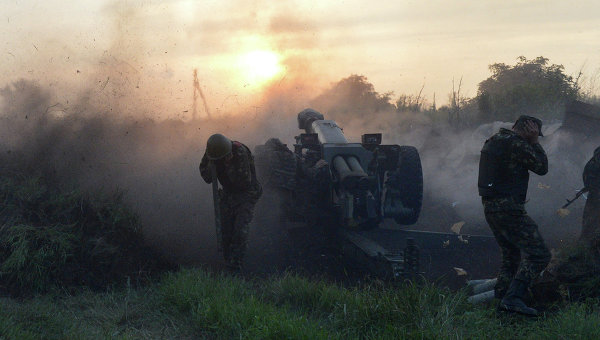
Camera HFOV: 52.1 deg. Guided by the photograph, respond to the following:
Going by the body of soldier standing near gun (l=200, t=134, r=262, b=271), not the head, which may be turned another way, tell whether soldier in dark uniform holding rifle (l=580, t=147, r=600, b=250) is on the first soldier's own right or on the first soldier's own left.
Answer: on the first soldier's own left

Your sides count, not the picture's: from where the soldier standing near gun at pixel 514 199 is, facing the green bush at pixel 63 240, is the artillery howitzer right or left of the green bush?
right

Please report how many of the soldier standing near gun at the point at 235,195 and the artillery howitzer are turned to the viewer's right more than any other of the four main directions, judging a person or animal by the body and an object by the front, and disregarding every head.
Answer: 0

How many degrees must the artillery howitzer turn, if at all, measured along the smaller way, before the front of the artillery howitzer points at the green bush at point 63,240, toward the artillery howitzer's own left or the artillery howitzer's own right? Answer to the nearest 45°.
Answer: approximately 90° to the artillery howitzer's own left

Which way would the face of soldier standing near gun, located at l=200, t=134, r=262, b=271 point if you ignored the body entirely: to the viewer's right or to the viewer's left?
to the viewer's left

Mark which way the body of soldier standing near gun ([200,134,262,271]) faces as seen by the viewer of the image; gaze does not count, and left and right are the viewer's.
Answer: facing the viewer and to the left of the viewer

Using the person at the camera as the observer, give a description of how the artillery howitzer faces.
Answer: facing away from the viewer and to the left of the viewer

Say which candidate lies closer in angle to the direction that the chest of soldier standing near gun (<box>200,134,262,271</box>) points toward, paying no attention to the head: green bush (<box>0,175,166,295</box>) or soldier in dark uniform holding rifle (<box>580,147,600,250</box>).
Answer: the green bush

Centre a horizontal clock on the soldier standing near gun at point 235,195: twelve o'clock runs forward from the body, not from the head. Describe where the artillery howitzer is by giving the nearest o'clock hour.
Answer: The artillery howitzer is roughly at 6 o'clock from the soldier standing near gun.

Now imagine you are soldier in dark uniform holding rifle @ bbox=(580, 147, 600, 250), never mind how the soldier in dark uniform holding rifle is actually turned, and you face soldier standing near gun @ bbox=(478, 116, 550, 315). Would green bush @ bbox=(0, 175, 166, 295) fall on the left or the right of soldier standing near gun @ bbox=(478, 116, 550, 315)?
right

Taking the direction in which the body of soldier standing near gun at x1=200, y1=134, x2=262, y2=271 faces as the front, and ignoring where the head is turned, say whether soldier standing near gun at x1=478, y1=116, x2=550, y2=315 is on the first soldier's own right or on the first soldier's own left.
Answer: on the first soldier's own left

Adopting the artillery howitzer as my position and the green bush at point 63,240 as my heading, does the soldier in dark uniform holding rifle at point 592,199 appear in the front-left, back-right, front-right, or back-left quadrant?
back-left
